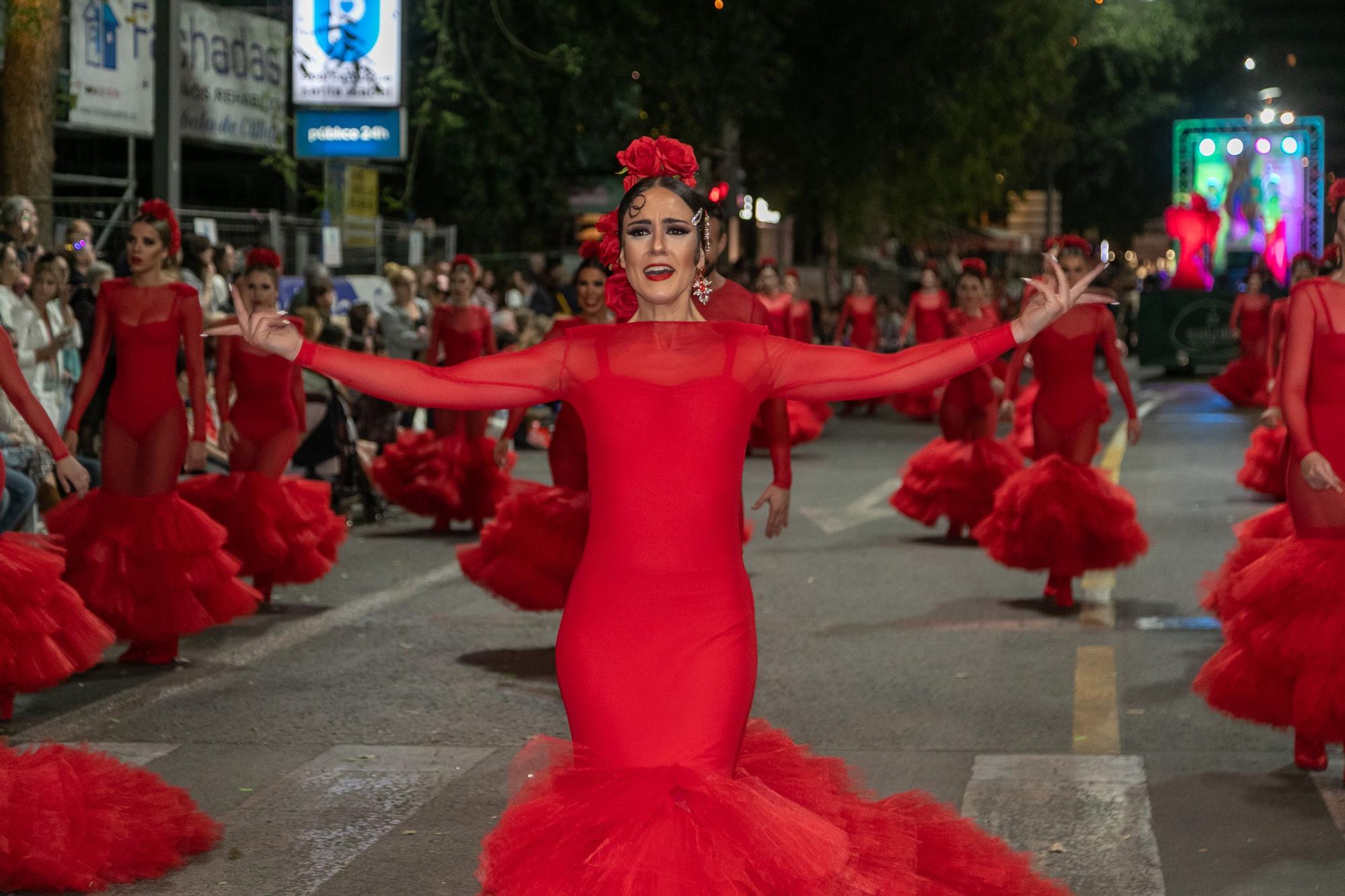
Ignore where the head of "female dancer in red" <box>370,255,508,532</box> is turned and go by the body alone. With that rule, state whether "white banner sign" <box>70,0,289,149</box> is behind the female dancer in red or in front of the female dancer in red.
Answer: behind

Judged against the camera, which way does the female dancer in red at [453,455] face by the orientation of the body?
toward the camera

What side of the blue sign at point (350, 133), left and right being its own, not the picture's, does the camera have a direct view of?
front

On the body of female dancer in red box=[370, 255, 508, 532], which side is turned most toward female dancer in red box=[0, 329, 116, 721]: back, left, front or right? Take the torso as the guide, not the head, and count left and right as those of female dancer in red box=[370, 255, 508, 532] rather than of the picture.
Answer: front

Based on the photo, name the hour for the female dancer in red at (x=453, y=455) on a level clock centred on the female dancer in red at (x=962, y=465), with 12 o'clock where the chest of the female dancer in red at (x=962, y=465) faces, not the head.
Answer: the female dancer in red at (x=453, y=455) is roughly at 3 o'clock from the female dancer in red at (x=962, y=465).

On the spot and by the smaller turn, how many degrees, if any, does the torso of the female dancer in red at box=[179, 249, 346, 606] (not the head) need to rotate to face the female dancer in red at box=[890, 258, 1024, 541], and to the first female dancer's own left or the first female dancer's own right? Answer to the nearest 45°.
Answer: approximately 135° to the first female dancer's own left

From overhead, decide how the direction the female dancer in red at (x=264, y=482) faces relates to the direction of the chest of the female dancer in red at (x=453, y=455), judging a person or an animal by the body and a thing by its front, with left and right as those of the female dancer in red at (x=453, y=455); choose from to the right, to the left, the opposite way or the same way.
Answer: the same way

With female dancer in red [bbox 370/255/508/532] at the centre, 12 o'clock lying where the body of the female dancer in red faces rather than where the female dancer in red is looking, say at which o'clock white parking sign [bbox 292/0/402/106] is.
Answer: The white parking sign is roughly at 6 o'clock from the female dancer in red.

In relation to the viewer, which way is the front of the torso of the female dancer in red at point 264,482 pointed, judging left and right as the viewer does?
facing the viewer

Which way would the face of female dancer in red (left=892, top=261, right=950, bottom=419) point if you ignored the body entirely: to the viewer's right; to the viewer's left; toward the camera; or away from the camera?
toward the camera

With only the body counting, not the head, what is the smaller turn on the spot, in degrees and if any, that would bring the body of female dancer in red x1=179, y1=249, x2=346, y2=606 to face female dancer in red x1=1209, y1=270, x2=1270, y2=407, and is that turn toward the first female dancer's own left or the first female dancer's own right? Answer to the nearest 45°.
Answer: approximately 135° to the first female dancer's own left

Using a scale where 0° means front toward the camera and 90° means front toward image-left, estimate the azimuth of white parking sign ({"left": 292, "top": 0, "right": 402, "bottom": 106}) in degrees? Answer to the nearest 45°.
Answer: approximately 0°

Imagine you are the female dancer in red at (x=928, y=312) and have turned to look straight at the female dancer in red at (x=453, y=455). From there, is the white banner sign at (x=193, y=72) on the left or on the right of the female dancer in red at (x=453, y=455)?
right

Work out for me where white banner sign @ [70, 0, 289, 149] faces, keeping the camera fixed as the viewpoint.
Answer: facing the viewer and to the right of the viewer

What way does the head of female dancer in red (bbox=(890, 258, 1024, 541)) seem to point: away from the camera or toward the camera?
toward the camera

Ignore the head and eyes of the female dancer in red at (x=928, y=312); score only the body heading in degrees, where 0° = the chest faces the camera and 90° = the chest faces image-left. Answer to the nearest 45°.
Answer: approximately 0°

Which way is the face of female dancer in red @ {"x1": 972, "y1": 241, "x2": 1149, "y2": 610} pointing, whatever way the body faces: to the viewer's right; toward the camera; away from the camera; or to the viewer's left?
toward the camera

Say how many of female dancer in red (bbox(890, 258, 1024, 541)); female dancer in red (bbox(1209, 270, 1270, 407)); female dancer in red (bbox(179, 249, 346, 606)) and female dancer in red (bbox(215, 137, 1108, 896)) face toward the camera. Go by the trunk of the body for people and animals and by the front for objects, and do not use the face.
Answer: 4

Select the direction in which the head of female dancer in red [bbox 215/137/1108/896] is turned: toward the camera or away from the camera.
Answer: toward the camera

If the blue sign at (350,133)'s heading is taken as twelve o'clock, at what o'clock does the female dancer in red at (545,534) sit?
The female dancer in red is roughly at 12 o'clock from the blue sign.
